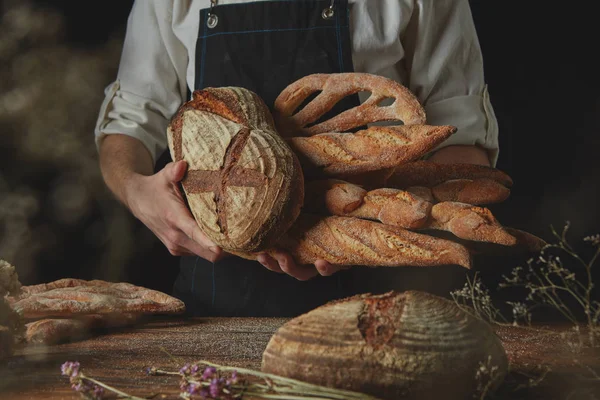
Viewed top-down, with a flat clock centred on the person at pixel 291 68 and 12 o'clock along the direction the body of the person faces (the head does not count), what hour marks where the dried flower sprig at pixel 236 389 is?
The dried flower sprig is roughly at 12 o'clock from the person.

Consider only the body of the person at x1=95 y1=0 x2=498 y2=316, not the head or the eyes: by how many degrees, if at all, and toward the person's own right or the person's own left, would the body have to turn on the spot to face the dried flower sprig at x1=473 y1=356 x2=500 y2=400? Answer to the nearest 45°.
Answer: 0° — they already face it

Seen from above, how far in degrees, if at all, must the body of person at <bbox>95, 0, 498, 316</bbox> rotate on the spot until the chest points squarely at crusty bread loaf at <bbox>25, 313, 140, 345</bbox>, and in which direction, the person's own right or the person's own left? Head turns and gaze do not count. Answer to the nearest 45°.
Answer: approximately 45° to the person's own right

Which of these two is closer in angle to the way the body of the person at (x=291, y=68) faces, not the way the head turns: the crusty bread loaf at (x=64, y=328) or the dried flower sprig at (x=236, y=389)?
the dried flower sprig

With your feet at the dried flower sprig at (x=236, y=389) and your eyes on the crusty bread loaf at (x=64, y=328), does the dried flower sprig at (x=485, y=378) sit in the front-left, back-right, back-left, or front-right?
back-right

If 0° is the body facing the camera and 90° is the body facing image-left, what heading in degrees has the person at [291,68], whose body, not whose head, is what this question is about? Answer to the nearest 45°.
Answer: approximately 0°
